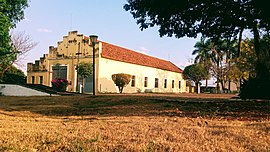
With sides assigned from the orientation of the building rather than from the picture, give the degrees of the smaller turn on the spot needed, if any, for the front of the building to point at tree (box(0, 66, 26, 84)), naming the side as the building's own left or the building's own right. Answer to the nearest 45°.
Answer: approximately 45° to the building's own right

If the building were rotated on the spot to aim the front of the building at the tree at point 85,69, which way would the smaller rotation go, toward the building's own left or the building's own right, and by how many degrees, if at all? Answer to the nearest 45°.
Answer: approximately 45° to the building's own left

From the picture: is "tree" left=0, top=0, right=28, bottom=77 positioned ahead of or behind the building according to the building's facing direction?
ahead

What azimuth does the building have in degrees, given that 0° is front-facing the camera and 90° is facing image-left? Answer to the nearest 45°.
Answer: approximately 45°

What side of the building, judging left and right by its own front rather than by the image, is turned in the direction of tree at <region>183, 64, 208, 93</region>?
back

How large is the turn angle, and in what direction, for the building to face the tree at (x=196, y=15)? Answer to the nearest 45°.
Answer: approximately 45° to its left

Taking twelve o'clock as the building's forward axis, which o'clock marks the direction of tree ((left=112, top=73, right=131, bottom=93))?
The tree is roughly at 9 o'clock from the building.
